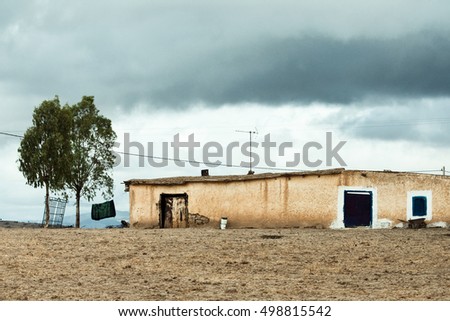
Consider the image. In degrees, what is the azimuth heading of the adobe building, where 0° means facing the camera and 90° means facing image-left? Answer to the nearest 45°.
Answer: approximately 0°
